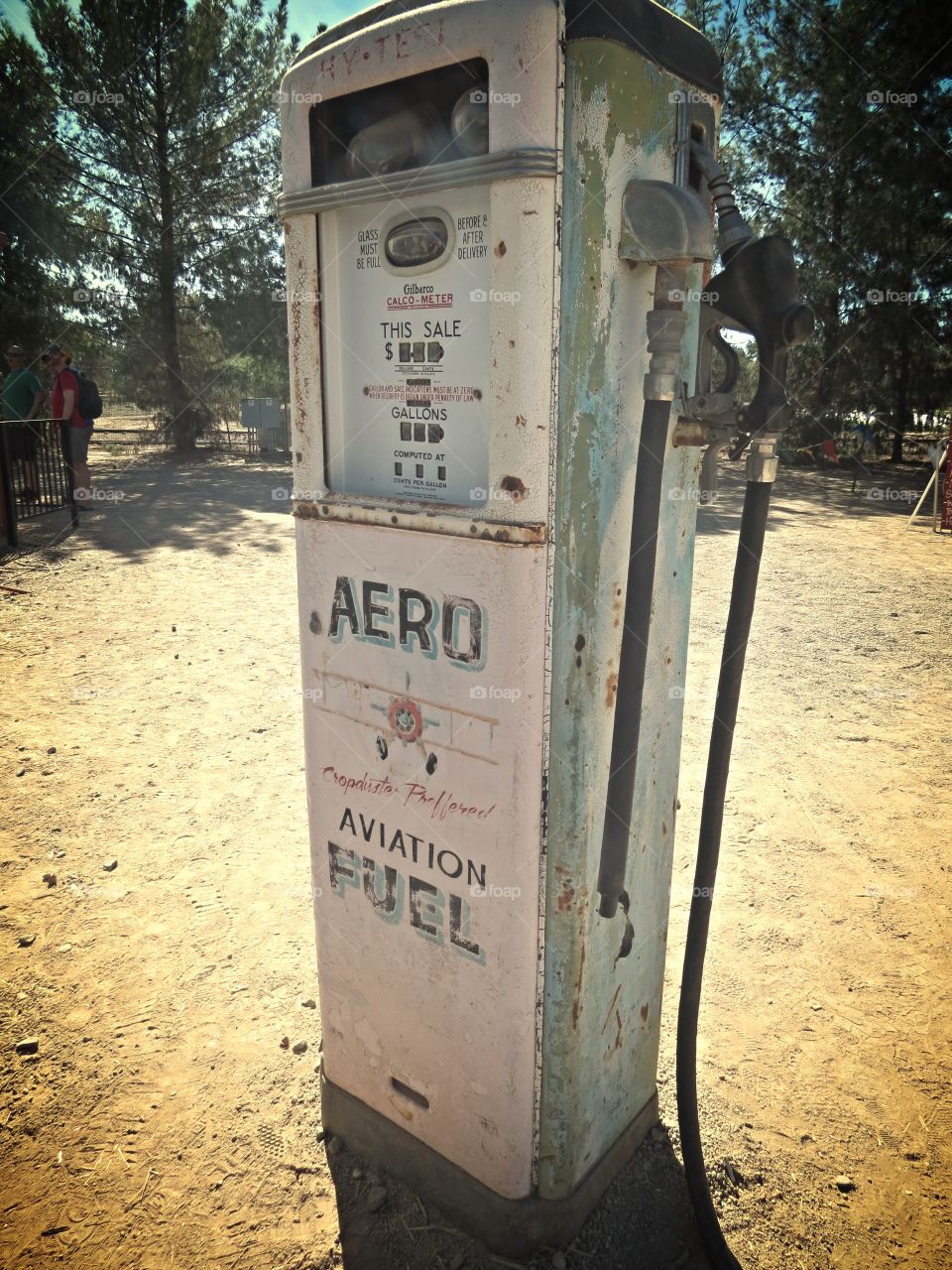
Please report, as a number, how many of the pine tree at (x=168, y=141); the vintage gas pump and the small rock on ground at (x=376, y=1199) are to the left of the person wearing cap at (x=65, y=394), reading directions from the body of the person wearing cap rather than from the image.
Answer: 2

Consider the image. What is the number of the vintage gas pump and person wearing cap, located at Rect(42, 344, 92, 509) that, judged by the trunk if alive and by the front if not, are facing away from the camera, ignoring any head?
0

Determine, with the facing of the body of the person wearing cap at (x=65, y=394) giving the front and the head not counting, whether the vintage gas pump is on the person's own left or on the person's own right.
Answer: on the person's own left

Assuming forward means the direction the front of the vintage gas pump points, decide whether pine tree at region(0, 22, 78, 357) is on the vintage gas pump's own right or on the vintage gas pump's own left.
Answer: on the vintage gas pump's own right

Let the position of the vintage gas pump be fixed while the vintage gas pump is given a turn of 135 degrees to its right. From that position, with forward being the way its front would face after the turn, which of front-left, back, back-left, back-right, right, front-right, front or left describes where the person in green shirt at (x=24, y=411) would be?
front-left

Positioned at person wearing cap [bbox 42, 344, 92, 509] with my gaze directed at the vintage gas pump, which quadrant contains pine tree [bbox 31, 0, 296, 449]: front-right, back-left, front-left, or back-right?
back-left

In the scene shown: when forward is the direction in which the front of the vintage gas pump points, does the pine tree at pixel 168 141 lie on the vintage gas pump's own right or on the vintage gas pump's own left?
on the vintage gas pump's own right

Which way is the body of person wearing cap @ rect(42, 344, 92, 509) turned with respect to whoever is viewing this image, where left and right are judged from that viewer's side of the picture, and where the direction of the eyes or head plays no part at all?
facing to the left of the viewer

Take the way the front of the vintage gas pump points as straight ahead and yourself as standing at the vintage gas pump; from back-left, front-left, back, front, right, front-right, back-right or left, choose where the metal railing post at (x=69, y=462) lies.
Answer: right

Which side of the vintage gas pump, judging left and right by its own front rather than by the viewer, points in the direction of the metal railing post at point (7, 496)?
right

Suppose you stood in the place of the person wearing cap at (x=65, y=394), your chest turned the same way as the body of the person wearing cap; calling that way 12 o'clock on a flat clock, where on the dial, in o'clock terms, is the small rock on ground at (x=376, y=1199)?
The small rock on ground is roughly at 9 o'clock from the person wearing cap.

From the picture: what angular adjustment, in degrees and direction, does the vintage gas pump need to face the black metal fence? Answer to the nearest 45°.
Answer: approximately 90° to its right

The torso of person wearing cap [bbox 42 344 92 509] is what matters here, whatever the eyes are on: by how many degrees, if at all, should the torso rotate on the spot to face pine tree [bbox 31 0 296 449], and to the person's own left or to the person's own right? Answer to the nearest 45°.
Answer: approximately 90° to the person's own right
